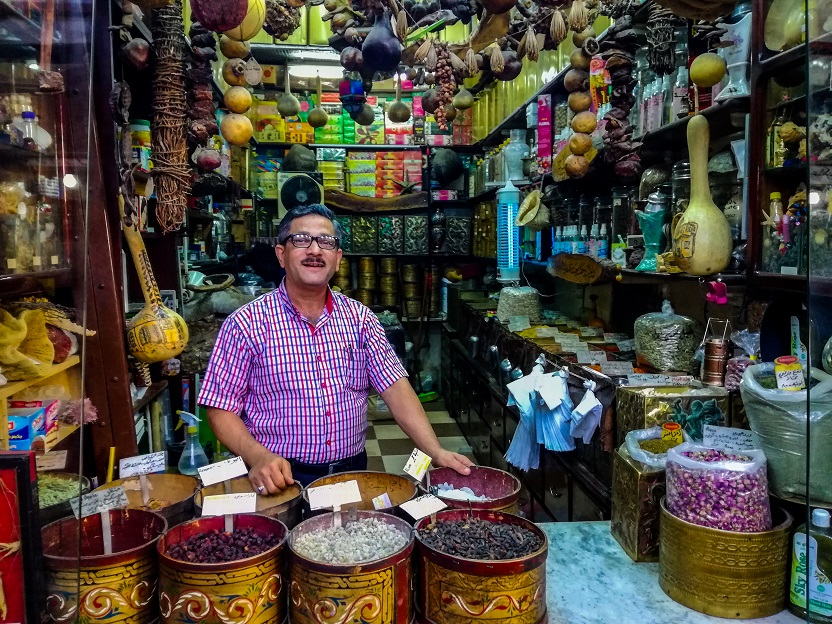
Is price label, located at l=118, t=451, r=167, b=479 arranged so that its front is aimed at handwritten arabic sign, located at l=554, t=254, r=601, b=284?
no

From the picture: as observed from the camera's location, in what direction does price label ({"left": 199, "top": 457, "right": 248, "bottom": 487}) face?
facing the viewer

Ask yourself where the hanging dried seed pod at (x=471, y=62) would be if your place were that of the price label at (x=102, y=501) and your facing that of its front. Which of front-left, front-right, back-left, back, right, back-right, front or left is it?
back-left

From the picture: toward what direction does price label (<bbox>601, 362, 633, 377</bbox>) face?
toward the camera

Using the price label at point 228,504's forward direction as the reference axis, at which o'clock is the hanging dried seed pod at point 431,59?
The hanging dried seed pod is roughly at 7 o'clock from the price label.

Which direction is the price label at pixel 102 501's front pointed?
toward the camera

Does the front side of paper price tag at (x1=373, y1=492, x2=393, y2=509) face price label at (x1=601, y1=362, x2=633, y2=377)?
no

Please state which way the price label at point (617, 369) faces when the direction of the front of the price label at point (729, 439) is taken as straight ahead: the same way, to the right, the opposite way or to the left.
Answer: the same way

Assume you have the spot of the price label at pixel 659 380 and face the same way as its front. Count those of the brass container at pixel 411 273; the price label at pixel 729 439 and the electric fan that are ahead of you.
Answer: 1

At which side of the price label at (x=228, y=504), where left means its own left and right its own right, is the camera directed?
front

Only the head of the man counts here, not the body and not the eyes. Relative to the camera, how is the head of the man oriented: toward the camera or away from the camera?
toward the camera

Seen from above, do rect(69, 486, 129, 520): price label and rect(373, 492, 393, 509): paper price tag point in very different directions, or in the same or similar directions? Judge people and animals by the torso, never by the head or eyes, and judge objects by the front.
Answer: same or similar directions
